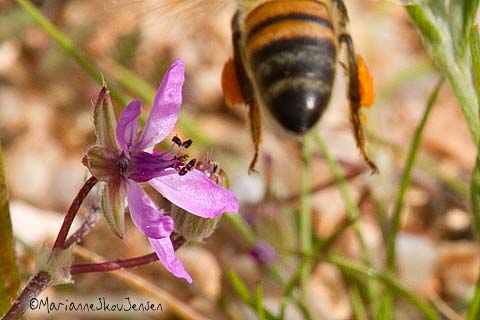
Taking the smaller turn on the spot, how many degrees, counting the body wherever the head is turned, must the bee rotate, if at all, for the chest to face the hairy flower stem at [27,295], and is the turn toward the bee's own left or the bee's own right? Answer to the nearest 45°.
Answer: approximately 135° to the bee's own left

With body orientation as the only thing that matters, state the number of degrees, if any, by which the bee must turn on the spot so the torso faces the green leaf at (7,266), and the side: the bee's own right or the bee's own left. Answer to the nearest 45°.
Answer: approximately 135° to the bee's own left

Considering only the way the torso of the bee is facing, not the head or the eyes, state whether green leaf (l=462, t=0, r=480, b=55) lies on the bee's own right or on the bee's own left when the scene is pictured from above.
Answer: on the bee's own right

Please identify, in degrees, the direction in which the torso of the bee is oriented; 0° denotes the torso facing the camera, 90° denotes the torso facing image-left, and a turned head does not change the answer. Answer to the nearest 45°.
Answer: approximately 180°
